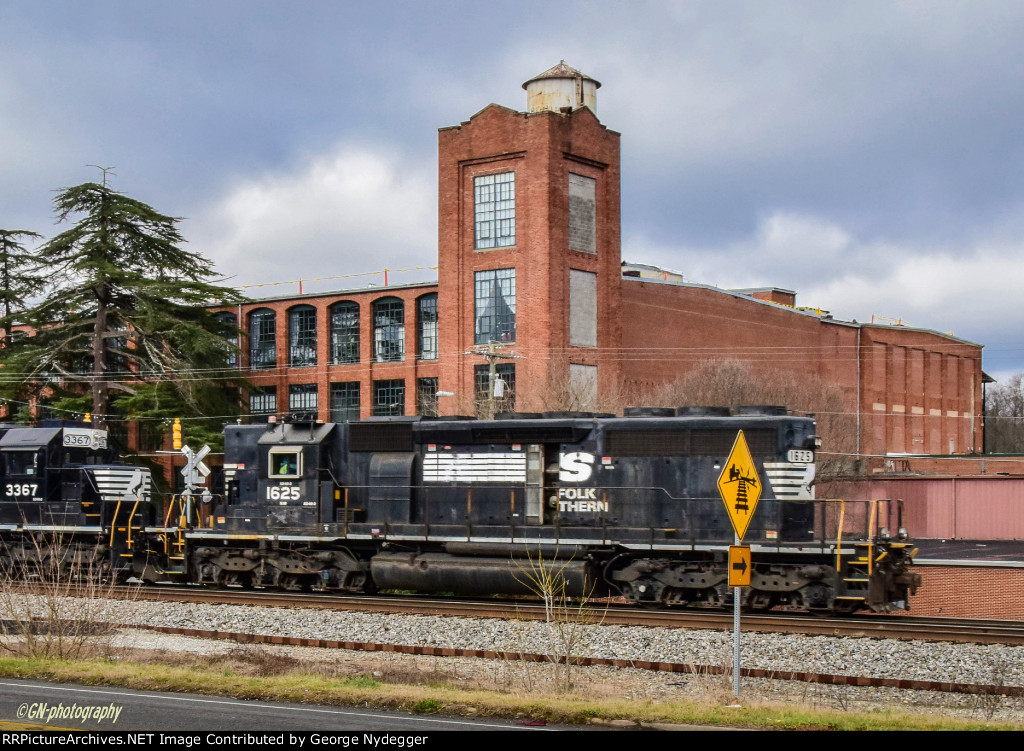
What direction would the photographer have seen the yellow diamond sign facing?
facing the viewer and to the right of the viewer

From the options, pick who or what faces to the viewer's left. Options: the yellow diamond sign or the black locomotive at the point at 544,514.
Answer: the black locomotive

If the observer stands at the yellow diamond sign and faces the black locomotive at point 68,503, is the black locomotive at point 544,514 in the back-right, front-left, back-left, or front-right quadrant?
front-right

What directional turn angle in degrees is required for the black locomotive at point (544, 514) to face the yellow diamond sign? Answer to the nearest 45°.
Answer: approximately 90° to its left

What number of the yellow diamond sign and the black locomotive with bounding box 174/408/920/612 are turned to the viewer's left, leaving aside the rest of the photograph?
1

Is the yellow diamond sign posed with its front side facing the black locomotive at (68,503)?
no

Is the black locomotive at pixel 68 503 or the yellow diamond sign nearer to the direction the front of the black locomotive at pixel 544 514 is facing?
the black locomotive

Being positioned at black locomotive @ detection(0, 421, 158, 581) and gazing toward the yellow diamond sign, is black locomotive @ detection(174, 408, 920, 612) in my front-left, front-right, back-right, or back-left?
front-left

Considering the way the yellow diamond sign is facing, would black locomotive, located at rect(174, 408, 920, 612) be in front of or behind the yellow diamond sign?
behind

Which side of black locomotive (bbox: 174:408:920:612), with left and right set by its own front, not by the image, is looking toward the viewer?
left
